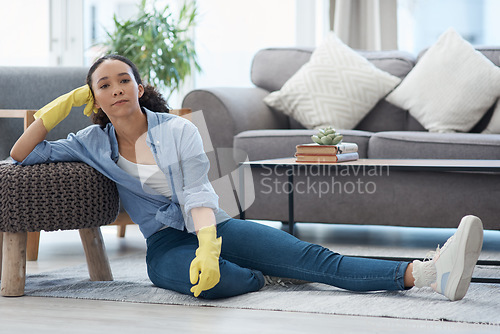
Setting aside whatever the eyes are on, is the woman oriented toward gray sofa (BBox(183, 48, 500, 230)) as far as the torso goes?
no

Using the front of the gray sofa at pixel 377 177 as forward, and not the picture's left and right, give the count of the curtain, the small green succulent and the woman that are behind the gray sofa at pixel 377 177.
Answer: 1

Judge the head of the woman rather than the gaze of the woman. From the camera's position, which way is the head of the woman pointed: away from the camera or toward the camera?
toward the camera

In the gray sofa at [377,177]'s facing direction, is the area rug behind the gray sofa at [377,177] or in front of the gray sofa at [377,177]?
in front

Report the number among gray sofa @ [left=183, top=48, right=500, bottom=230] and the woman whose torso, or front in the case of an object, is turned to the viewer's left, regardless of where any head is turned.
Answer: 0

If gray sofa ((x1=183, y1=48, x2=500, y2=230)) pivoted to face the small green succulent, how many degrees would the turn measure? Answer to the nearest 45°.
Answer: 0° — it already faces it

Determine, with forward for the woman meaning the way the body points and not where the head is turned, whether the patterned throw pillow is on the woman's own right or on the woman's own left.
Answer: on the woman's own left

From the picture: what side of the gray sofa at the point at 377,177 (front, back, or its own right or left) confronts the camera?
front

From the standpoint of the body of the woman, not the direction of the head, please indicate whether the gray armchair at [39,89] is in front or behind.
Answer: behind

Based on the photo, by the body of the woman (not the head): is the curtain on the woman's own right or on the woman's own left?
on the woman's own left

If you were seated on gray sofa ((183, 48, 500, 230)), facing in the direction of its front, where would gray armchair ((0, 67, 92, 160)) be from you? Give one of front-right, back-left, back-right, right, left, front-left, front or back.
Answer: right

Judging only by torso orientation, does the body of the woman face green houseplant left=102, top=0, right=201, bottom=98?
no
